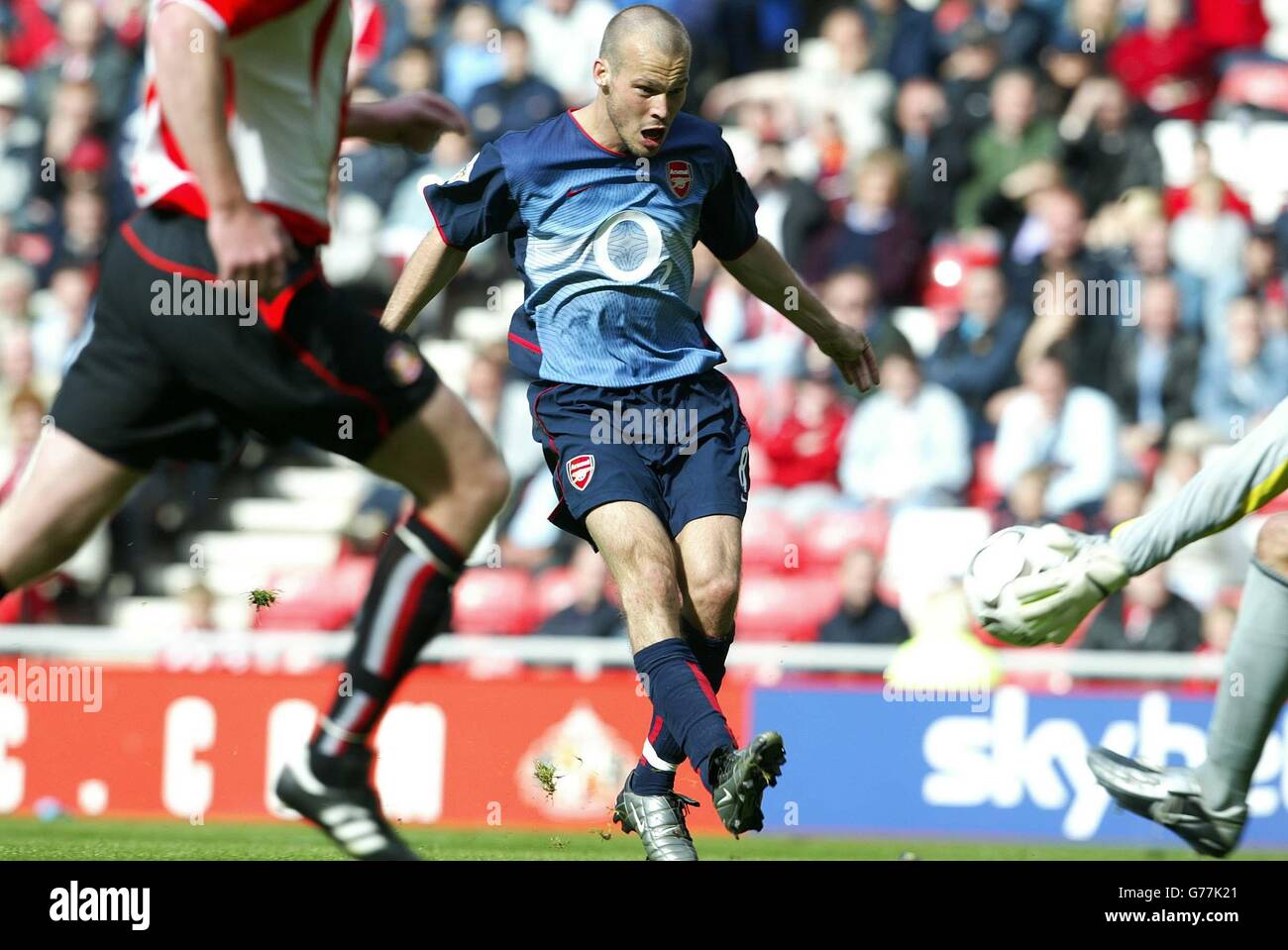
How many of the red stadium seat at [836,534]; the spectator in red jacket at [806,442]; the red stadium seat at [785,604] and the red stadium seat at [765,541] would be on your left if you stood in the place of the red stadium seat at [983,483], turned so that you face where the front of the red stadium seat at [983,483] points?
0

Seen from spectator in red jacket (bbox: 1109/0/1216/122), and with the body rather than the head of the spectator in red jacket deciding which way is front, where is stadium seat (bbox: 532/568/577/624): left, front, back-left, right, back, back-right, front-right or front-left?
front-right

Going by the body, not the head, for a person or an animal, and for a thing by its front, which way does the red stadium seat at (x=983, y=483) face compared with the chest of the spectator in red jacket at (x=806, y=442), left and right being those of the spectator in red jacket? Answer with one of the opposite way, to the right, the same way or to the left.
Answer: the same way

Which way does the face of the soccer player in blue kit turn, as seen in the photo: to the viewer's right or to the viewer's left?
to the viewer's right

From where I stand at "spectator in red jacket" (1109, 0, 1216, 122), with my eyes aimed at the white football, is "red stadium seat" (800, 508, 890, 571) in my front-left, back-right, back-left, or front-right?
front-right

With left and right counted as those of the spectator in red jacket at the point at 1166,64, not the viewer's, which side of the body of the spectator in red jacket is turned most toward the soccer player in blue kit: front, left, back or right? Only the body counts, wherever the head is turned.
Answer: front

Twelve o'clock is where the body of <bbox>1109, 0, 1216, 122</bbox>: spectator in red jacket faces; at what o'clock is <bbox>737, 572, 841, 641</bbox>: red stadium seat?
The red stadium seat is roughly at 1 o'clock from the spectator in red jacket.

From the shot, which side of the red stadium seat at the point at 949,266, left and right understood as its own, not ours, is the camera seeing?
front

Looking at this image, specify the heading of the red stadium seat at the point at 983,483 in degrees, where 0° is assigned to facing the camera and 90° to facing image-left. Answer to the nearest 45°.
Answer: approximately 0°

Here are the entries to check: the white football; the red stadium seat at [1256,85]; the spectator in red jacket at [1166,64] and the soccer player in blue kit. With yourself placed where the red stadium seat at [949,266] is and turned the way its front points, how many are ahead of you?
2

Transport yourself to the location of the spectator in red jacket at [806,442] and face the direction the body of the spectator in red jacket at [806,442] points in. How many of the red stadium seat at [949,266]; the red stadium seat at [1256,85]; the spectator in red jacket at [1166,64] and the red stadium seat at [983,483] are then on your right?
0

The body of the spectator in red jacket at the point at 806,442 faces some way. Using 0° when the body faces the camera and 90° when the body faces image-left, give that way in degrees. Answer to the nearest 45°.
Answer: approximately 0°

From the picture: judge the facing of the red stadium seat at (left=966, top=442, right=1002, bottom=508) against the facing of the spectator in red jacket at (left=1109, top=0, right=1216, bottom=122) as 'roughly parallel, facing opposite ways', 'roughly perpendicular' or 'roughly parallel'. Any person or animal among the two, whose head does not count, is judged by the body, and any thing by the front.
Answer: roughly parallel

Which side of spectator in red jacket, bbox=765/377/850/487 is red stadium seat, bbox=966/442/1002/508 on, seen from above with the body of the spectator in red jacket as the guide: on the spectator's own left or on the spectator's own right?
on the spectator's own left

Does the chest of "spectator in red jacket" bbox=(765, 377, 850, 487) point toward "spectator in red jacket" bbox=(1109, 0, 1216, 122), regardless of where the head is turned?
no

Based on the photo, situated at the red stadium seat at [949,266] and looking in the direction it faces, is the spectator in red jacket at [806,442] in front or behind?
in front

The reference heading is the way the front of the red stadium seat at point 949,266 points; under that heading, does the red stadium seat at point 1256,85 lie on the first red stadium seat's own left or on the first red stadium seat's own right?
on the first red stadium seat's own left

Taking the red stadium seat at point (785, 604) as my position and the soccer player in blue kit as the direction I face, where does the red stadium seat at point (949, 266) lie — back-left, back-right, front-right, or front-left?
back-left

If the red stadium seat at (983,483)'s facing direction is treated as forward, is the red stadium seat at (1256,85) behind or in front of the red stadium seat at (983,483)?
behind

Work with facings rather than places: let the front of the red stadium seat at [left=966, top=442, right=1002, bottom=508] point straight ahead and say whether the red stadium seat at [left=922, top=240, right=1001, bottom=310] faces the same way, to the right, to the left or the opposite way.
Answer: the same way
